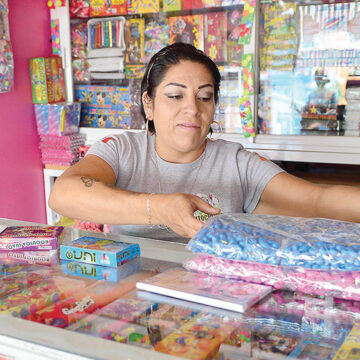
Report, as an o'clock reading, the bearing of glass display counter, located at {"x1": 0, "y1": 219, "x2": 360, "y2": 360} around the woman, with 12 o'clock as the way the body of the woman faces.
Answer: The glass display counter is roughly at 12 o'clock from the woman.

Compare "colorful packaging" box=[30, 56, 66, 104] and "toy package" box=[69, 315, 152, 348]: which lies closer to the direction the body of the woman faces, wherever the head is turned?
the toy package

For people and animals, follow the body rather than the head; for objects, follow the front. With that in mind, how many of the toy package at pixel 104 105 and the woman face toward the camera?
2

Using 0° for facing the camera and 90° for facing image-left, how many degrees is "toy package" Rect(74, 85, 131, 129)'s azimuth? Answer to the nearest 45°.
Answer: approximately 0°

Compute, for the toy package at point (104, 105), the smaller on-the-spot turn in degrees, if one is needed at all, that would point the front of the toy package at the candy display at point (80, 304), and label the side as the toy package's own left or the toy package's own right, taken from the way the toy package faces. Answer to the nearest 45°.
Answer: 0° — it already faces it

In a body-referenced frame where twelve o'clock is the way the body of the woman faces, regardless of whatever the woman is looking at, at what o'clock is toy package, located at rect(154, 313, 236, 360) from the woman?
The toy package is roughly at 12 o'clock from the woman.

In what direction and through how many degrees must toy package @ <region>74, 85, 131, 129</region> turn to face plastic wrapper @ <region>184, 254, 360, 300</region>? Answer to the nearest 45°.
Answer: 0° — it already faces it

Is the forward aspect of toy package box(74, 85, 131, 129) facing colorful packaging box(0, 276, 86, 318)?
yes

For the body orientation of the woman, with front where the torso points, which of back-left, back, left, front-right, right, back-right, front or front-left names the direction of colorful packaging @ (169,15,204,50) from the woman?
back

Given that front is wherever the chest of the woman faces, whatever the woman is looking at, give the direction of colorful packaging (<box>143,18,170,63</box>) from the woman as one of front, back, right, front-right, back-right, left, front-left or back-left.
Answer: back

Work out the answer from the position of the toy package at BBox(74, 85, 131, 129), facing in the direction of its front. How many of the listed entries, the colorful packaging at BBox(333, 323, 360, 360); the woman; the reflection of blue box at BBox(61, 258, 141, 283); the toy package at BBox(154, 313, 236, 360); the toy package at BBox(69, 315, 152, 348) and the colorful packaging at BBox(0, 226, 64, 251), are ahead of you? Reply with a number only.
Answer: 6

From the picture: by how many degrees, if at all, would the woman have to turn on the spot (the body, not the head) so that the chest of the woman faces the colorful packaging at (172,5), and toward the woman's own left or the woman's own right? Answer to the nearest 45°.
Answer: approximately 180°
